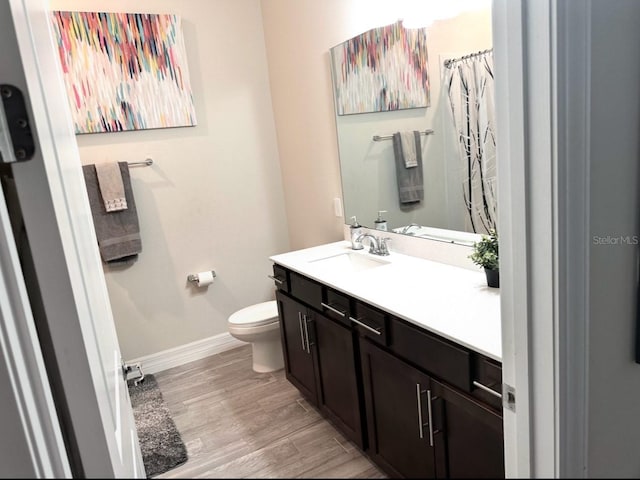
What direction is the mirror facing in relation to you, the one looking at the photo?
facing the viewer and to the left of the viewer

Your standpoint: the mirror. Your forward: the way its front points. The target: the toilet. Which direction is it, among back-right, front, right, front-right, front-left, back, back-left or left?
front-right

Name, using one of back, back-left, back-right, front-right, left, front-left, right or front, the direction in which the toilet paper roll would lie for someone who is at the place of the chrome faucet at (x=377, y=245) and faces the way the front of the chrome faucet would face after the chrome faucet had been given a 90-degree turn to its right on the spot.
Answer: front-left

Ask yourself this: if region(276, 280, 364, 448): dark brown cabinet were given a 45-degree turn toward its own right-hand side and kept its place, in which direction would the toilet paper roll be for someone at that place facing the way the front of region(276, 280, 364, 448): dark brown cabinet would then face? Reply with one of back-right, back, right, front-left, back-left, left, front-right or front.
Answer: front-right

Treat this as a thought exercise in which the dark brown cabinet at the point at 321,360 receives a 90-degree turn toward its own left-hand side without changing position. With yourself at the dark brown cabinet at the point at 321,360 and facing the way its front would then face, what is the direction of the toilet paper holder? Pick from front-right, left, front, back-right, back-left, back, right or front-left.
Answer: back

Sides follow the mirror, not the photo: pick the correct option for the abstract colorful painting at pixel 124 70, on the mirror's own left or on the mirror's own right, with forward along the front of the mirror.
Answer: on the mirror's own right

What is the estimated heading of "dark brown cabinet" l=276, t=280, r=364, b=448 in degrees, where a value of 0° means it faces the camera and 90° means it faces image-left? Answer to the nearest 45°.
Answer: approximately 45°

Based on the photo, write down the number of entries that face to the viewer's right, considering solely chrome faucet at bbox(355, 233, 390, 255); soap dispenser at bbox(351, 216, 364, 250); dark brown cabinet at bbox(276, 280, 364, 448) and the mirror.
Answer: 0

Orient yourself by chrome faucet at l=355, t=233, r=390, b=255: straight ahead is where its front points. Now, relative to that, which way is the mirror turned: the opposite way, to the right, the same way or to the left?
the same way

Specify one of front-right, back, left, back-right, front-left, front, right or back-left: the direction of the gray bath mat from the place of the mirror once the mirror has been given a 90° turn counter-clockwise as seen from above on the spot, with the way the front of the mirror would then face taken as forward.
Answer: right

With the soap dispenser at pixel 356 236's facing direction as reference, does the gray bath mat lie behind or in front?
in front

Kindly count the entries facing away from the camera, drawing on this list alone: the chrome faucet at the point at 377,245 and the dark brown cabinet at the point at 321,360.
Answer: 0

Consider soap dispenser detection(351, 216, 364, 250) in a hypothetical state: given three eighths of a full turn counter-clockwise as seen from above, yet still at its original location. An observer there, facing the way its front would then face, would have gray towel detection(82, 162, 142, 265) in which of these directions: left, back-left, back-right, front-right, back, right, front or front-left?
back

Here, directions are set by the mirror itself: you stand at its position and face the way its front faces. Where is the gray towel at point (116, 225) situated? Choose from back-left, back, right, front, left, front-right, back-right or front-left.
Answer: front-right

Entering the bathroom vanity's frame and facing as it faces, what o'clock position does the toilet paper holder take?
The toilet paper holder is roughly at 3 o'clock from the bathroom vanity.
